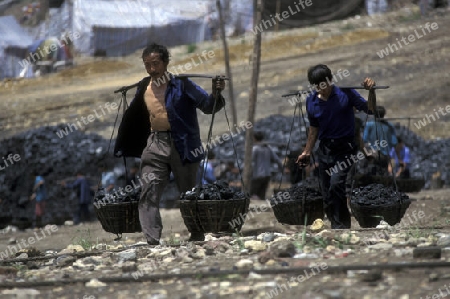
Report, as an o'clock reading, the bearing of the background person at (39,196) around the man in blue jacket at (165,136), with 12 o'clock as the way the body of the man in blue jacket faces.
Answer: The background person is roughly at 4 o'clock from the man in blue jacket.

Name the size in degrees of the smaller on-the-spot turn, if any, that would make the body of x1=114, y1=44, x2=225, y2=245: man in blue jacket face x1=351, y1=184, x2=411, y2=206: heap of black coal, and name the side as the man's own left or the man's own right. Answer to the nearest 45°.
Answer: approximately 135° to the man's own left

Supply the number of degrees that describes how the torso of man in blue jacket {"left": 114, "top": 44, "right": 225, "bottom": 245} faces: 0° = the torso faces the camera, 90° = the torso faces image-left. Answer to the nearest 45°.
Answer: approximately 45°

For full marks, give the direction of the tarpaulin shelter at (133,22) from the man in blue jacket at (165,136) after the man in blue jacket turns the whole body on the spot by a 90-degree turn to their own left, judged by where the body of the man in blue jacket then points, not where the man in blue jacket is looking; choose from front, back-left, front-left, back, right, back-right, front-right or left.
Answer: back-left

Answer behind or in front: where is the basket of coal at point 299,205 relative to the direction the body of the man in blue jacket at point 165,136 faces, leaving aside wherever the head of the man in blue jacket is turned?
behind

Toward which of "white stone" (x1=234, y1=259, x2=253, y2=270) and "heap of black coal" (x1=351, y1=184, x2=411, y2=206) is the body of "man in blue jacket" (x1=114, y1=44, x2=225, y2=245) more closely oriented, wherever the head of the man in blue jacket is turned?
the white stone

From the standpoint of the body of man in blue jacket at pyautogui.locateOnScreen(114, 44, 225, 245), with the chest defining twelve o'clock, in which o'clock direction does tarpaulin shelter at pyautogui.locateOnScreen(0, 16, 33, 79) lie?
The tarpaulin shelter is roughly at 4 o'clock from the man in blue jacket.
